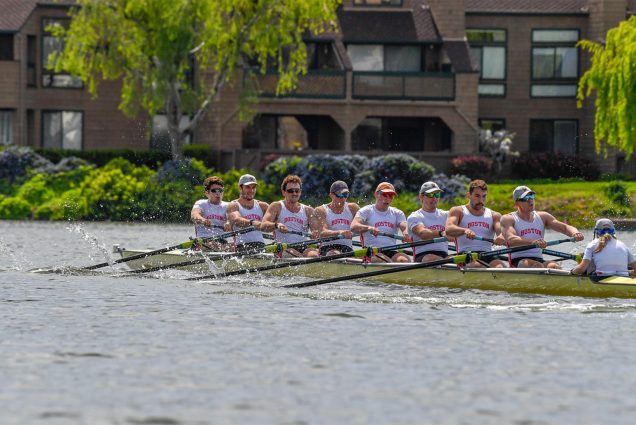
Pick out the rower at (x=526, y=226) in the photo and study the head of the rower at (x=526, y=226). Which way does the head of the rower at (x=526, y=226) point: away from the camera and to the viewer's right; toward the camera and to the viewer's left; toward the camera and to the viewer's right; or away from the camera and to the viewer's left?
toward the camera and to the viewer's right

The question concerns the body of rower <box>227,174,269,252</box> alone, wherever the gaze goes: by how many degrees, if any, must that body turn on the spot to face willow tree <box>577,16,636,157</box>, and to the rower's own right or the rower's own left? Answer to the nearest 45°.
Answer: approximately 90° to the rower's own left

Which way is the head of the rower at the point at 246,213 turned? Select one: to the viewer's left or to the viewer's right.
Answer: to the viewer's right

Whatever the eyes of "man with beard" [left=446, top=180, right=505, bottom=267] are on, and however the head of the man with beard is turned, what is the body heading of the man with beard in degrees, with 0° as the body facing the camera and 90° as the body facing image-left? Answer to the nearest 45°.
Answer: approximately 315°

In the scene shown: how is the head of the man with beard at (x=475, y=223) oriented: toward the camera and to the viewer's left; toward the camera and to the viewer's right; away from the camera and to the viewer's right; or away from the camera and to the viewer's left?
toward the camera and to the viewer's right

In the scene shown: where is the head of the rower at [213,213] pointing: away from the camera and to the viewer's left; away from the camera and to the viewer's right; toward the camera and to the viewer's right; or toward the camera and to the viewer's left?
toward the camera and to the viewer's right

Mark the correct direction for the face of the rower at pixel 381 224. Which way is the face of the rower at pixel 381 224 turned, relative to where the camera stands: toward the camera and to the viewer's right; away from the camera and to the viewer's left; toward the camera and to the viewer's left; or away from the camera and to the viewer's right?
toward the camera and to the viewer's right
